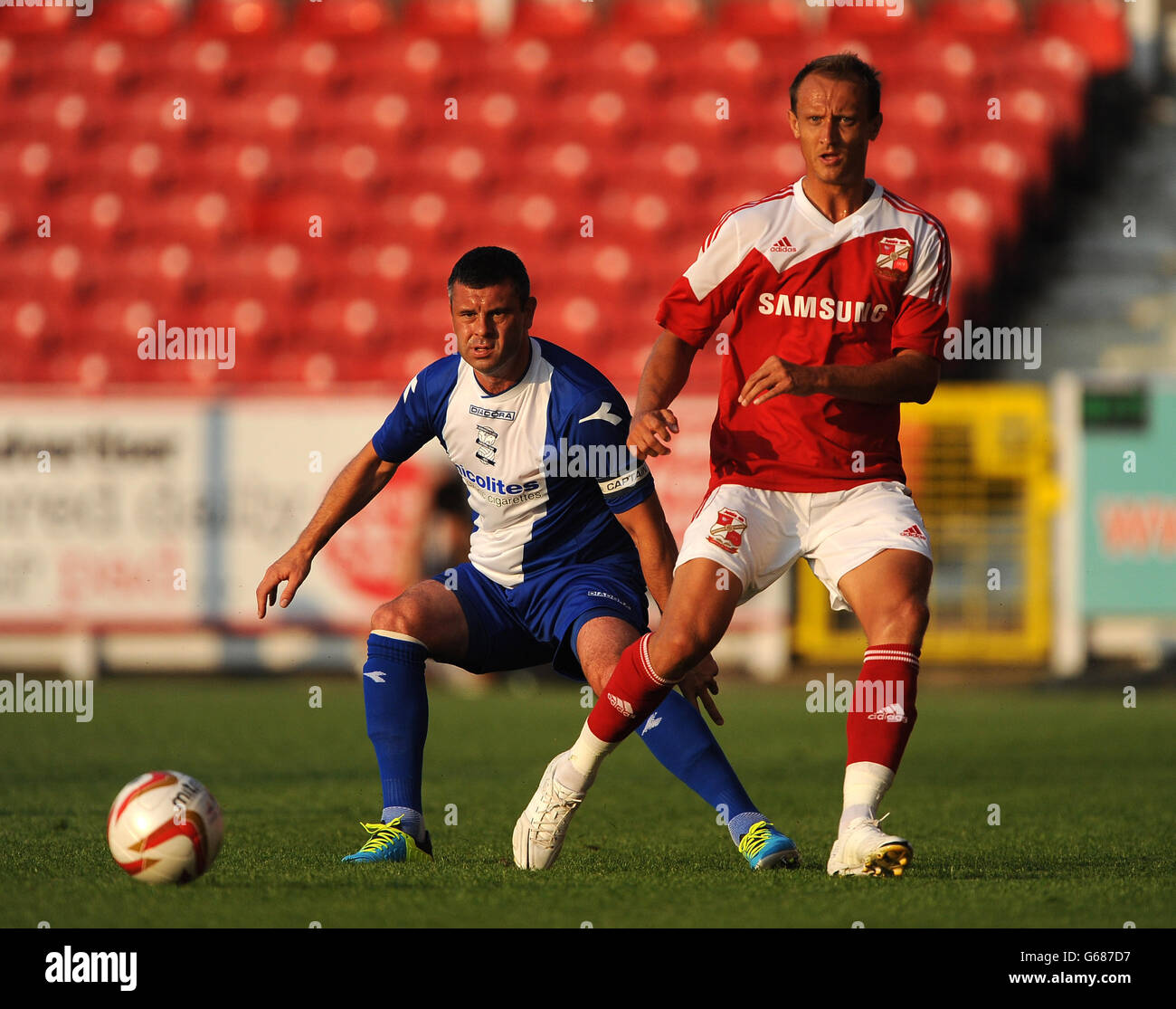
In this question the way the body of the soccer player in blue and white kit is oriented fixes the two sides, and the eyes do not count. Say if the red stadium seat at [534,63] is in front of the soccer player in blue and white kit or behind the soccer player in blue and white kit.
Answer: behind

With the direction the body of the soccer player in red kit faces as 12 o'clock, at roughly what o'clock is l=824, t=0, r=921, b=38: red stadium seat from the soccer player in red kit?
The red stadium seat is roughly at 6 o'clock from the soccer player in red kit.

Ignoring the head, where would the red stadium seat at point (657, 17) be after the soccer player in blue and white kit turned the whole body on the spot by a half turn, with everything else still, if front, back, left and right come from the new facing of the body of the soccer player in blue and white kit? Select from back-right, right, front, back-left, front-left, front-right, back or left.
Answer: front-left

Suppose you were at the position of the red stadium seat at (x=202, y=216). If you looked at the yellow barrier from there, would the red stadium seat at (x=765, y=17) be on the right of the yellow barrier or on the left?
left

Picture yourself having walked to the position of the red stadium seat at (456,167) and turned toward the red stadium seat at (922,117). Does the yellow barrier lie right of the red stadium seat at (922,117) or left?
right

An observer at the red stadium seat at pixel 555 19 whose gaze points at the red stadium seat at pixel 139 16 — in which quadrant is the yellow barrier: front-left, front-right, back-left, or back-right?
back-left

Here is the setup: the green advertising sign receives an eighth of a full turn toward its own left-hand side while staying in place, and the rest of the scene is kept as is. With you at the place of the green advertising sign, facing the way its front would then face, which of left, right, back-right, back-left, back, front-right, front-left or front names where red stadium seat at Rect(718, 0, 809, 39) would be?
back

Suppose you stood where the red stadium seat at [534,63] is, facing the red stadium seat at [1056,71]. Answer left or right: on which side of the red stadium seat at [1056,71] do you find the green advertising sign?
right

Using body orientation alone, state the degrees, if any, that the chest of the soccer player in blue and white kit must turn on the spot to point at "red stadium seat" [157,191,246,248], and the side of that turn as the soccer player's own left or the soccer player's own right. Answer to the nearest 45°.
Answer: approximately 135° to the soccer player's own right

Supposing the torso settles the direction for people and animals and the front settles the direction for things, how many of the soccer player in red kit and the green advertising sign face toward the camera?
2
